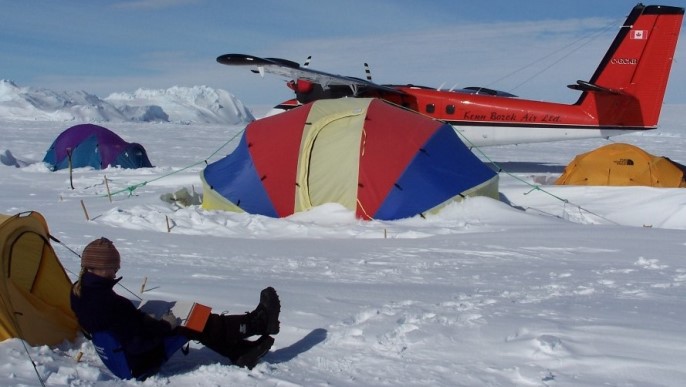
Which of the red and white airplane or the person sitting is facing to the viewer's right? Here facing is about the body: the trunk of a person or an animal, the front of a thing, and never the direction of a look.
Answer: the person sitting

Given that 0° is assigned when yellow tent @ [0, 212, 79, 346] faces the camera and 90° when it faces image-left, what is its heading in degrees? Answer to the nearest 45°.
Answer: approximately 315°

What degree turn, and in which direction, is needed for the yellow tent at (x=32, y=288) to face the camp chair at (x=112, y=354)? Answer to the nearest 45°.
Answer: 0° — it already faces it

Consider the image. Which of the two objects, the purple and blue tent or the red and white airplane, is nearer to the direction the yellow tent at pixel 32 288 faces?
the red and white airplane

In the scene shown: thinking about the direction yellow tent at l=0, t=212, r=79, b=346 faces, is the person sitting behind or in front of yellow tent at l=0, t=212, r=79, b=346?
in front

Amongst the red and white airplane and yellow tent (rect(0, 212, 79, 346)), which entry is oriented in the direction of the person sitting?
the yellow tent

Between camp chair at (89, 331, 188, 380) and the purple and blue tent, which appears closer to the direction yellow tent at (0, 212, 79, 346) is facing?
the camp chair

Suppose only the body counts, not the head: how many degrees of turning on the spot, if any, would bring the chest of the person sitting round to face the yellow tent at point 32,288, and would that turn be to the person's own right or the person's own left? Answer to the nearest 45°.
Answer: approximately 135° to the person's own left

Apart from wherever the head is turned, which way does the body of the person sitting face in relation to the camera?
to the viewer's right

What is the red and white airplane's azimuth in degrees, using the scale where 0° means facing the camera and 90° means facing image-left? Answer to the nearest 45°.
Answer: approximately 135°

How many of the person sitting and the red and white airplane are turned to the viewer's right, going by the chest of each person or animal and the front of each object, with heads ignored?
1

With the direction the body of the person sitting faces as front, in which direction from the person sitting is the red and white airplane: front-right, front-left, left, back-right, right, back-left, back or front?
front-left
